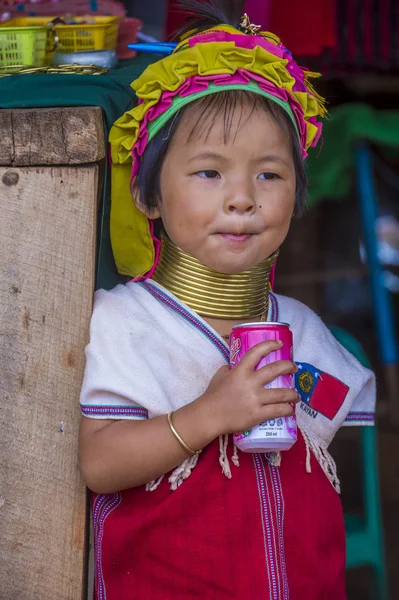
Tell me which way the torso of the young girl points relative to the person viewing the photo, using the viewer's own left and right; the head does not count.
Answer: facing the viewer and to the right of the viewer

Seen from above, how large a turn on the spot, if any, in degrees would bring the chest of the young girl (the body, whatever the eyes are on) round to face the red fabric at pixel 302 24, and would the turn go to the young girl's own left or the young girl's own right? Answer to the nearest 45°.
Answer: approximately 135° to the young girl's own left

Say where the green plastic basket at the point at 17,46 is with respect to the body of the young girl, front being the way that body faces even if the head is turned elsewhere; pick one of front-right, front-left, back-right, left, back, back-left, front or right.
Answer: back

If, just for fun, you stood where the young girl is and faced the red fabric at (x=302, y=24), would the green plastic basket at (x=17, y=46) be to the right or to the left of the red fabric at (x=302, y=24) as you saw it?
left

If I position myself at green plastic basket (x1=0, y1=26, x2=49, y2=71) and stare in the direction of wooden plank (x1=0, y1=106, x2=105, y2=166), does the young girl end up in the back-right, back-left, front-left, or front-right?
front-left

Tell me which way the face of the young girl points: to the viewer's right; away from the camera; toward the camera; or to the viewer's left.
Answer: toward the camera

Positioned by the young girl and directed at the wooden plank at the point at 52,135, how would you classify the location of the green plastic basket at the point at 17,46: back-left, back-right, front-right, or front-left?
front-right
